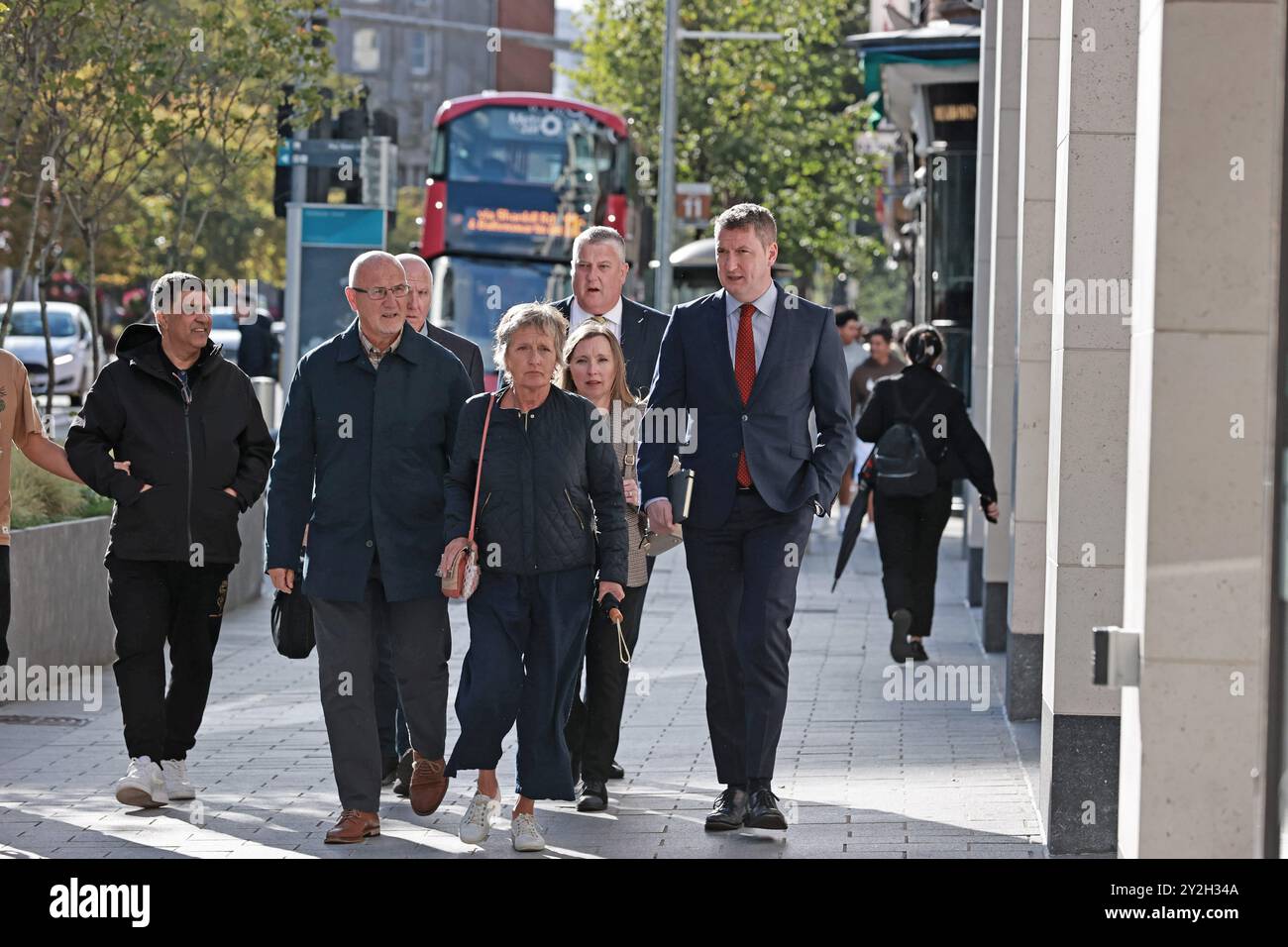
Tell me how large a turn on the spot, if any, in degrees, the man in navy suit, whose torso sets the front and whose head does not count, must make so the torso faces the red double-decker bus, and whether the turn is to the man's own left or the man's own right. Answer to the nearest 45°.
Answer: approximately 180°

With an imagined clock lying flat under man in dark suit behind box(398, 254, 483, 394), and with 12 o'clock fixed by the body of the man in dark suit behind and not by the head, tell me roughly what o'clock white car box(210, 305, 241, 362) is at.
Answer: The white car is roughly at 6 o'clock from the man in dark suit behind.

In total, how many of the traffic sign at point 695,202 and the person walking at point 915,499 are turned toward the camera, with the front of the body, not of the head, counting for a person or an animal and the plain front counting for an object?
1

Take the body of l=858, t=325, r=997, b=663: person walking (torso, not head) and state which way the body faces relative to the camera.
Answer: away from the camera

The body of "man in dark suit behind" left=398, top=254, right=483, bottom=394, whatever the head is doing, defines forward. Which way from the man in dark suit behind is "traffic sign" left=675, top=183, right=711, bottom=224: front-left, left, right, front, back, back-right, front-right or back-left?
back

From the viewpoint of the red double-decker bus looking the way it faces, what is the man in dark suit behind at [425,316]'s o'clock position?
The man in dark suit behind is roughly at 12 o'clock from the red double-decker bus.

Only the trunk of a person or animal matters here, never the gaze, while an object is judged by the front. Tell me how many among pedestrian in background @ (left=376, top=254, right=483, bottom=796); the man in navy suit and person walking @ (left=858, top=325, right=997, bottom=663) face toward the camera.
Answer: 2

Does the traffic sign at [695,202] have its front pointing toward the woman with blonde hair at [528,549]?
yes

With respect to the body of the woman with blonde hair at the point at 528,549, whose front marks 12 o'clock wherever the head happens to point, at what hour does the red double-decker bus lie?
The red double-decker bus is roughly at 6 o'clock from the woman with blonde hair.

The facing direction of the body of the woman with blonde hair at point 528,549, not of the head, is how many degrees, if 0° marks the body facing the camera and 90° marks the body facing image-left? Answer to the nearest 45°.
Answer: approximately 0°
